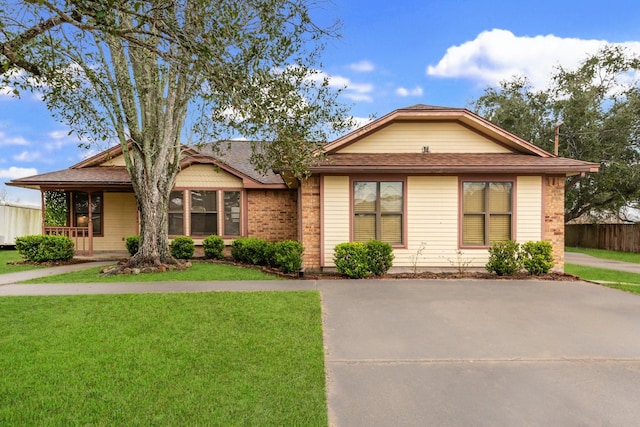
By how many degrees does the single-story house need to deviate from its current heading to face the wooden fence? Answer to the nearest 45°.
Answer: approximately 135° to its left

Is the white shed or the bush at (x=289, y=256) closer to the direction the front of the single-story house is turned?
the bush

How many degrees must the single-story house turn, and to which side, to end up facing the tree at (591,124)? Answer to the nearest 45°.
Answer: approximately 135° to its left

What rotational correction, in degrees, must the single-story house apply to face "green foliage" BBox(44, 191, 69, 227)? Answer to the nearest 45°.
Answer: approximately 135° to its right

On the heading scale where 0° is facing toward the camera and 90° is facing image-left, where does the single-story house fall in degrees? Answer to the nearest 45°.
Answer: approximately 0°

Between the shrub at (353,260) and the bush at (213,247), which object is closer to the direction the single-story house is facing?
the shrub

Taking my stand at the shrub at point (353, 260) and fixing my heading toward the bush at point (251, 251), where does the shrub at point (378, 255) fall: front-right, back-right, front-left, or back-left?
back-right

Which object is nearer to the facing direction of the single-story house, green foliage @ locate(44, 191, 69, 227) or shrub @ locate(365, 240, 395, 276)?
the shrub

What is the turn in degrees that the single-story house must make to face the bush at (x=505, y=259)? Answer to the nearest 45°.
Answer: approximately 45° to its left

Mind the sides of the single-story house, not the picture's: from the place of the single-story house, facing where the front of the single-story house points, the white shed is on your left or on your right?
on your right
